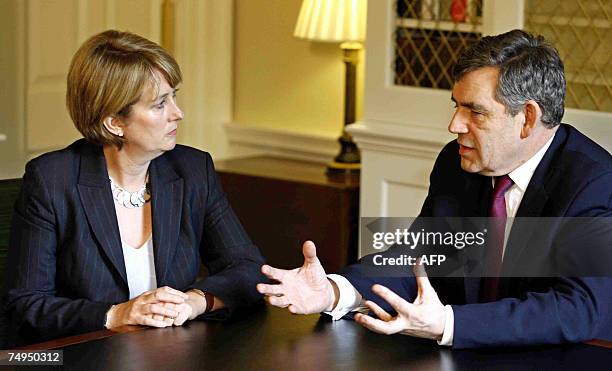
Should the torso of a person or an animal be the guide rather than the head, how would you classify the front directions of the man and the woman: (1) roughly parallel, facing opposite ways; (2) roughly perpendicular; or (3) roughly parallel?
roughly perpendicular

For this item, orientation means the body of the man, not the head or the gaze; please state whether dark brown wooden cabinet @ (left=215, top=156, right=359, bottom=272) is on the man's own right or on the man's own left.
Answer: on the man's own right

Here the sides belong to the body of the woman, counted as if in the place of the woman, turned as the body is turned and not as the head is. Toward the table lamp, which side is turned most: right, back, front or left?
left

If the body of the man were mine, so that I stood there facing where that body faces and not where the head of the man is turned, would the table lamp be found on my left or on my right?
on my right

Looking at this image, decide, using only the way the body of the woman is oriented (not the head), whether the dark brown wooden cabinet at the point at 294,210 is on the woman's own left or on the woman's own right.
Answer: on the woman's own left

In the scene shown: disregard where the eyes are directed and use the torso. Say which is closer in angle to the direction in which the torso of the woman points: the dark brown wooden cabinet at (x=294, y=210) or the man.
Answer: the man

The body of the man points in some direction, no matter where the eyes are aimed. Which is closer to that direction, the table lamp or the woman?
the woman

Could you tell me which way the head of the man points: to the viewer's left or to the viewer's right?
to the viewer's left

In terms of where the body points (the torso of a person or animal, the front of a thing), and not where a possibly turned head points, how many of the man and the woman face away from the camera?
0

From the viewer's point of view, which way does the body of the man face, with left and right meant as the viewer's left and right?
facing the viewer and to the left of the viewer

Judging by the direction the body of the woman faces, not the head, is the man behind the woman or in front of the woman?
in front

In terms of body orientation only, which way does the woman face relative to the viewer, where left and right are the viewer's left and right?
facing the viewer and to the right of the viewer

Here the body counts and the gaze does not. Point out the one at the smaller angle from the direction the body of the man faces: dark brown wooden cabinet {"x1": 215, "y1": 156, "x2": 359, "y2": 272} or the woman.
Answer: the woman

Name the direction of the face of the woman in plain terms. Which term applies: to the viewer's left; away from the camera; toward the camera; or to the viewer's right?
to the viewer's right

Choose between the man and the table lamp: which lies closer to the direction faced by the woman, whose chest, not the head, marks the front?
the man
